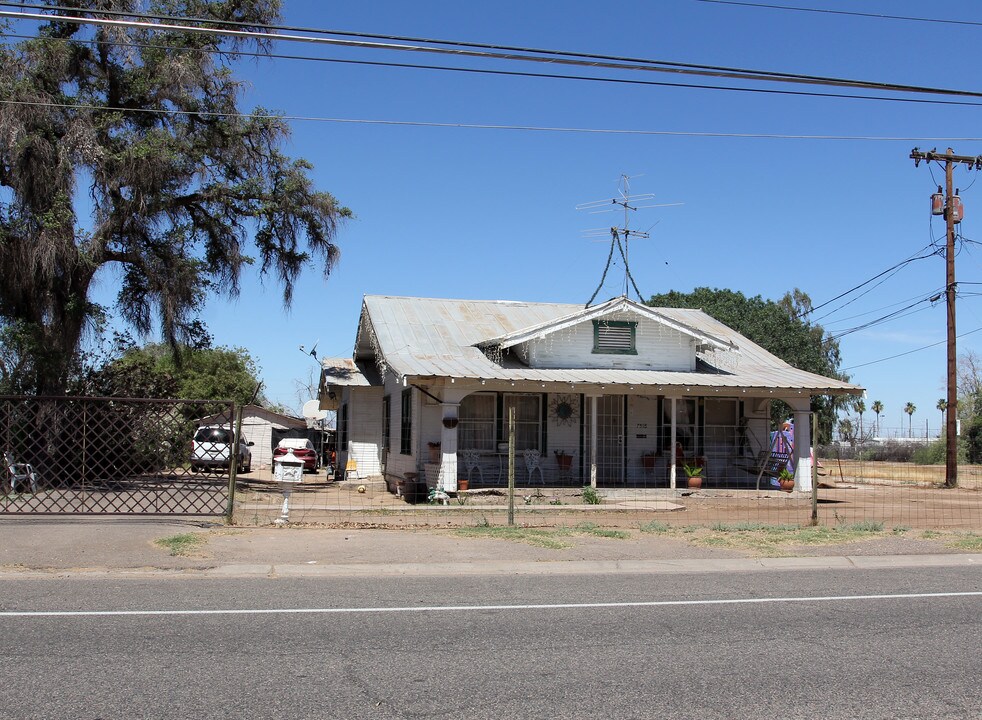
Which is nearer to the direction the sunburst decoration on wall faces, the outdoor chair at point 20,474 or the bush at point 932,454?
the outdoor chair

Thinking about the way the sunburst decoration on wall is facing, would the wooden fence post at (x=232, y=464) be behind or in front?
in front

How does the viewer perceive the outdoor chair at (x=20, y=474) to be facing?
facing to the right of the viewer

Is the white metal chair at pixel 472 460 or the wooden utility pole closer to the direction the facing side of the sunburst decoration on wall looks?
the white metal chair

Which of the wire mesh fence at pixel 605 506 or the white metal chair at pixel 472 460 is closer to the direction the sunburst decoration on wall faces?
the wire mesh fence

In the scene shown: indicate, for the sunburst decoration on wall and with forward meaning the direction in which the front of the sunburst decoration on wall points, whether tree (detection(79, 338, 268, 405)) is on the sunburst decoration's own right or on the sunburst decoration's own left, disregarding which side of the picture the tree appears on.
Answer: on the sunburst decoration's own right

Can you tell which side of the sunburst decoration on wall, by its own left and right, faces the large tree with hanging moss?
right
